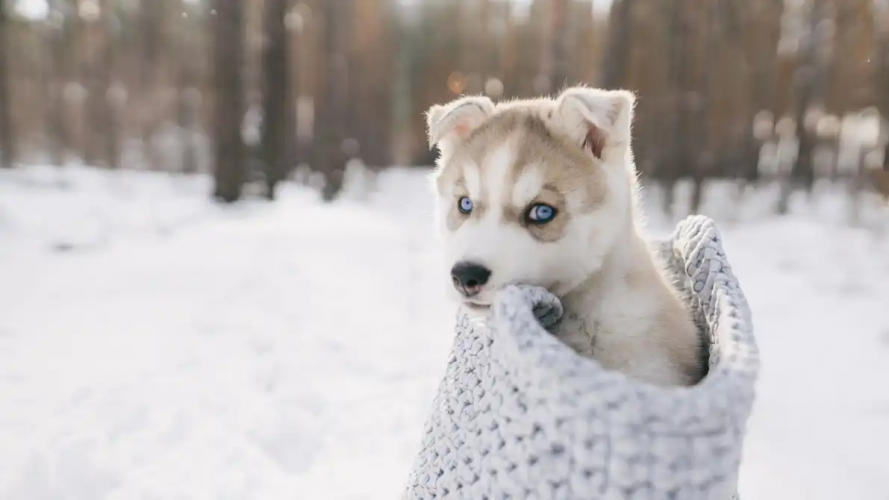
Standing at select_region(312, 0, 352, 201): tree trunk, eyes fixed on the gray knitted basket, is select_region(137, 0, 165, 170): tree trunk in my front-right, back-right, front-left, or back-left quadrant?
back-right

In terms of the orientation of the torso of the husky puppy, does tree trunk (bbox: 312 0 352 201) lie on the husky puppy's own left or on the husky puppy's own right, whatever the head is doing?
on the husky puppy's own right

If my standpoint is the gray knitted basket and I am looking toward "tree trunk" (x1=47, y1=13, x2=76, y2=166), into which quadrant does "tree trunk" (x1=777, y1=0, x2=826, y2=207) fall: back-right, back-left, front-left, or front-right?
front-right

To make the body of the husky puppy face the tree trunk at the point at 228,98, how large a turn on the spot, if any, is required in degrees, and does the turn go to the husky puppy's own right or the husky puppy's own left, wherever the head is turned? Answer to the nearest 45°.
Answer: approximately 90° to the husky puppy's own right

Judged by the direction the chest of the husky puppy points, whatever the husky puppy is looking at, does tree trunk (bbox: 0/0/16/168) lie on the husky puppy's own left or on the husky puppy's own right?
on the husky puppy's own right

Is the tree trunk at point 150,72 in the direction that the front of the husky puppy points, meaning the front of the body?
no

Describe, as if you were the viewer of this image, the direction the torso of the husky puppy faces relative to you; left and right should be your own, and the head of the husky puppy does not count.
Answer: facing the viewer and to the left of the viewer

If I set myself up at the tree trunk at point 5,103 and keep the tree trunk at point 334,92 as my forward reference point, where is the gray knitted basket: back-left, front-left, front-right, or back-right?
front-right

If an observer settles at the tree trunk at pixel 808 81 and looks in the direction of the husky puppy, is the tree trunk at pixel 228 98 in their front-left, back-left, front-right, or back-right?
front-right

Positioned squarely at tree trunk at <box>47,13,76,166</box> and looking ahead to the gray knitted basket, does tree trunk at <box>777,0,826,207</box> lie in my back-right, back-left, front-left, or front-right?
front-left

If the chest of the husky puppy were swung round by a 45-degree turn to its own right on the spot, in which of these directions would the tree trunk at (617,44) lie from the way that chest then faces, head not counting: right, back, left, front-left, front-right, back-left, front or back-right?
right

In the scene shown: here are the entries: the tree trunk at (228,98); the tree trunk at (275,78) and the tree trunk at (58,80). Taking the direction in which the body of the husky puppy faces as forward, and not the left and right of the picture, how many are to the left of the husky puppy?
0

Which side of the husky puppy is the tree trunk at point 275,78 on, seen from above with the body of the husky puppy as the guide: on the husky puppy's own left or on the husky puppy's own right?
on the husky puppy's own right

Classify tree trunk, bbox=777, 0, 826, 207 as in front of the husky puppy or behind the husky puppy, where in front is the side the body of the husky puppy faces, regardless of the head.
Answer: behind
